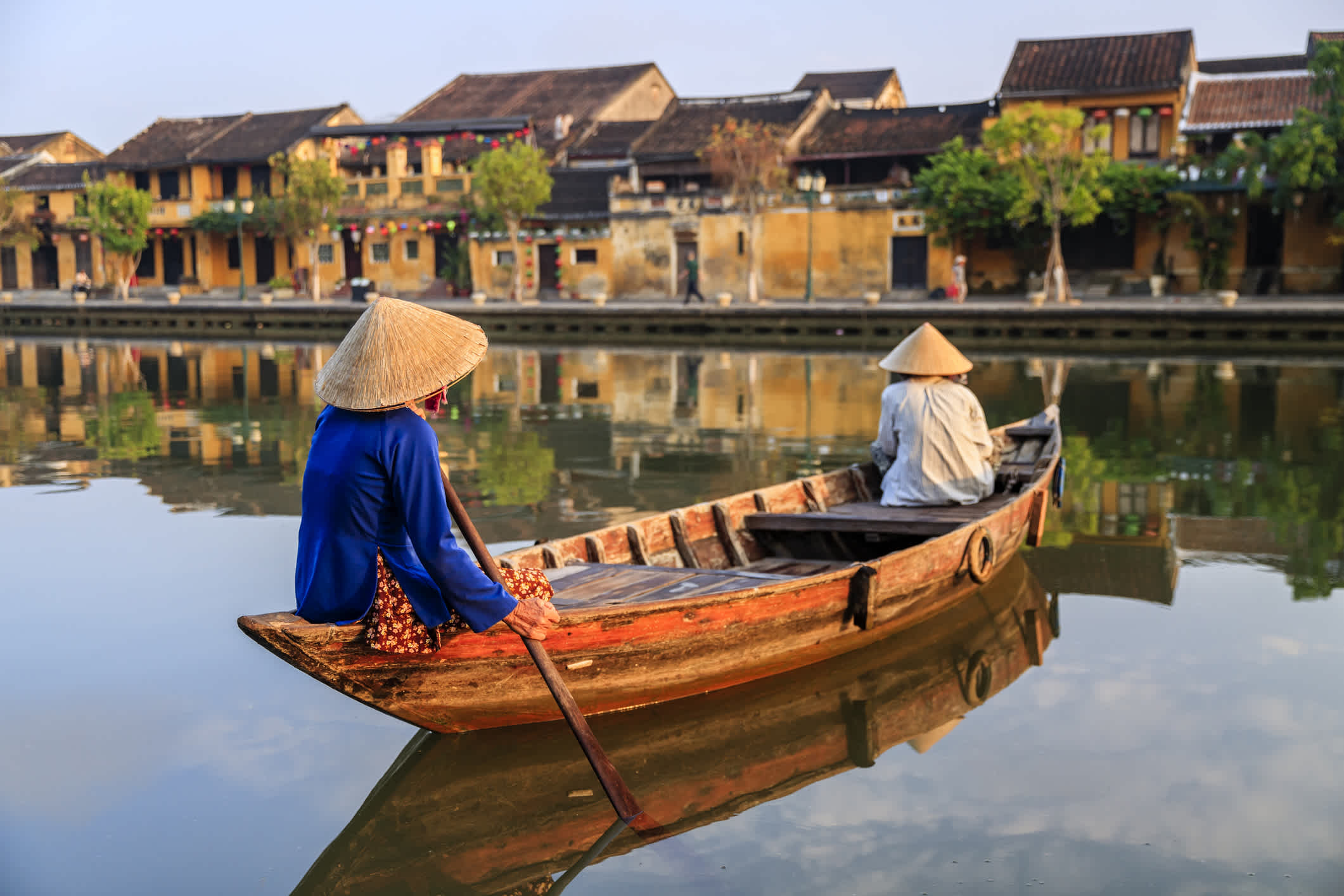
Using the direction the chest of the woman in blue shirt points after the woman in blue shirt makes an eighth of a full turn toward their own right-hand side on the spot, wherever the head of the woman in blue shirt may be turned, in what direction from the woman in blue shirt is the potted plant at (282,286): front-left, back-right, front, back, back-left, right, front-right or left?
left

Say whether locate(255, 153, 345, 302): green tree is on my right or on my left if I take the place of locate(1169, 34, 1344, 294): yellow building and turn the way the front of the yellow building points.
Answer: on my right

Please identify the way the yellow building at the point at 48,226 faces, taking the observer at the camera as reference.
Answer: facing the viewer

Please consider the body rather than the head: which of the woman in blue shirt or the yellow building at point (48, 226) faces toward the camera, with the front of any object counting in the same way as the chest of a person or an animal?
the yellow building

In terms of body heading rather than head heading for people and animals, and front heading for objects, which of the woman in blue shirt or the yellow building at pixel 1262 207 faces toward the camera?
the yellow building

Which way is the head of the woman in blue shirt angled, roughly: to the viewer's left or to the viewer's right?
to the viewer's right

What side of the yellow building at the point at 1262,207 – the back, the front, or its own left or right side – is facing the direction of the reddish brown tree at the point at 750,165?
right

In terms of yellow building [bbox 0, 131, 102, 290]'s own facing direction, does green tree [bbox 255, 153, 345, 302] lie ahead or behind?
ahead

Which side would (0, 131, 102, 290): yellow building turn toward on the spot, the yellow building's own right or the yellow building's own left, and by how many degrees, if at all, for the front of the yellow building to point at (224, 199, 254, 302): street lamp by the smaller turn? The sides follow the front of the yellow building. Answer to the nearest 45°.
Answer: approximately 45° to the yellow building's own left

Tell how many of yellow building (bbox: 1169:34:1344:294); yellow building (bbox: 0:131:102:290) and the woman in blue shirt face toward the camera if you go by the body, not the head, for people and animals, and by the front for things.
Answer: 2

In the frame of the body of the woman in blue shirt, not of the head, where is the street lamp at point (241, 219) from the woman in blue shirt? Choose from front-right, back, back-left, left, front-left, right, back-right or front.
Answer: front-left

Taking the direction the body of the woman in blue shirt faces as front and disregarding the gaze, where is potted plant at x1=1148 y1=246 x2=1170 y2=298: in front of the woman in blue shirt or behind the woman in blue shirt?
in front

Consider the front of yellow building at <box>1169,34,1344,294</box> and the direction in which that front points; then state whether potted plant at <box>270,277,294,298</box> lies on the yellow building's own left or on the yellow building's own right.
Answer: on the yellow building's own right

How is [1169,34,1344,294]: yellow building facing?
toward the camera

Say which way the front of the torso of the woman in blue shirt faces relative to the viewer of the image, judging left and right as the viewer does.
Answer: facing away from the viewer and to the right of the viewer

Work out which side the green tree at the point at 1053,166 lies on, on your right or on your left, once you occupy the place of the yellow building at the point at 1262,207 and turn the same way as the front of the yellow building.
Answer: on your right
